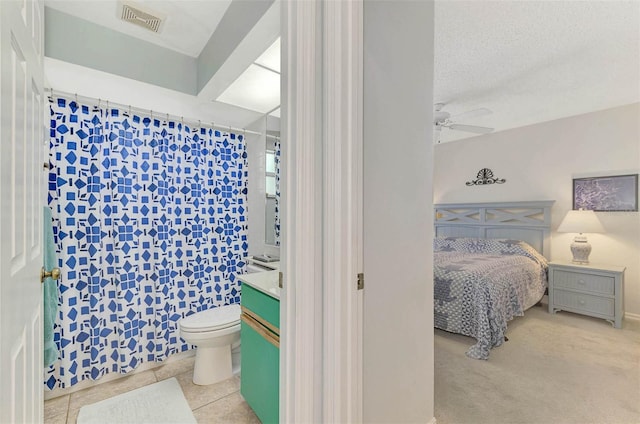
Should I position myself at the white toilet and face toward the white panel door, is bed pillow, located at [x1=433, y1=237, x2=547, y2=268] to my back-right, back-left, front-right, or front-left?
back-left

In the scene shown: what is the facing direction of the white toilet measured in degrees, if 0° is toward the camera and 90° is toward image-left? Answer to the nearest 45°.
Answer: approximately 45°
